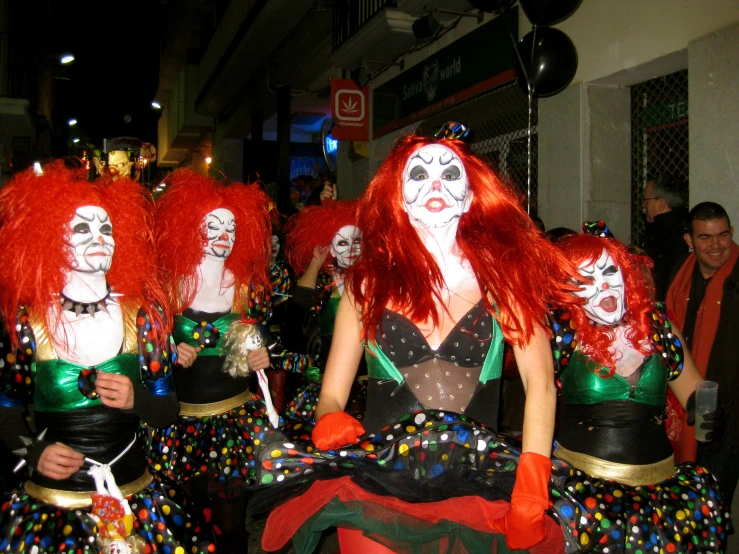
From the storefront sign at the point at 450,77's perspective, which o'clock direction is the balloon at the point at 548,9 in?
The balloon is roughly at 10 o'clock from the storefront sign.

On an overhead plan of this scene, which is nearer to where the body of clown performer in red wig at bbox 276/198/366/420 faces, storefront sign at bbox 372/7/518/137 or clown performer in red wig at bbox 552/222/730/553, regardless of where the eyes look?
the clown performer in red wig

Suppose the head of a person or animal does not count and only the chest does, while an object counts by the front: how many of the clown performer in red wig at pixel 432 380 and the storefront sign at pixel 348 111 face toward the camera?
2

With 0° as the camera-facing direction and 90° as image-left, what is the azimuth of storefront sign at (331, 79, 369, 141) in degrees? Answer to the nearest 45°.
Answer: approximately 0°

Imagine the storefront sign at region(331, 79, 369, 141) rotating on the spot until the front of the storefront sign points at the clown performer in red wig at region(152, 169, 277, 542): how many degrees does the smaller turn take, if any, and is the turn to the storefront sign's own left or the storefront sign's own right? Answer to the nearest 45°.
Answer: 0° — it already faces them

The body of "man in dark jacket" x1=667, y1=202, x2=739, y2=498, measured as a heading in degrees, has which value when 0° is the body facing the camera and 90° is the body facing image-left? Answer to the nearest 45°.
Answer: approximately 45°

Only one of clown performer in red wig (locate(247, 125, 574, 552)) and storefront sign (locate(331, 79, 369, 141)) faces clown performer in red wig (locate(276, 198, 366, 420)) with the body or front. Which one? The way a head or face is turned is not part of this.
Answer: the storefront sign

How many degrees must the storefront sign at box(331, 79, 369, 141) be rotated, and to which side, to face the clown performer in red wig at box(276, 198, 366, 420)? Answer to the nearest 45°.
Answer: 0° — it already faces them

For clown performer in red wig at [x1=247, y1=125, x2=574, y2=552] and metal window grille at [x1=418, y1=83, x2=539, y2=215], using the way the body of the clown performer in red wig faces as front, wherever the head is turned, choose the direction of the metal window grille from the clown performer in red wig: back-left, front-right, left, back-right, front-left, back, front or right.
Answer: back

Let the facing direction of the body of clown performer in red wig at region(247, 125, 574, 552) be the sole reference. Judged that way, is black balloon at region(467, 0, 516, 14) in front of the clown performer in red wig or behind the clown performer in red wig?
behind

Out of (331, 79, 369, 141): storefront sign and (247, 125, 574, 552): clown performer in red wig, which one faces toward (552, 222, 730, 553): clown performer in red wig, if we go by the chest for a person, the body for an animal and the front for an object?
the storefront sign
